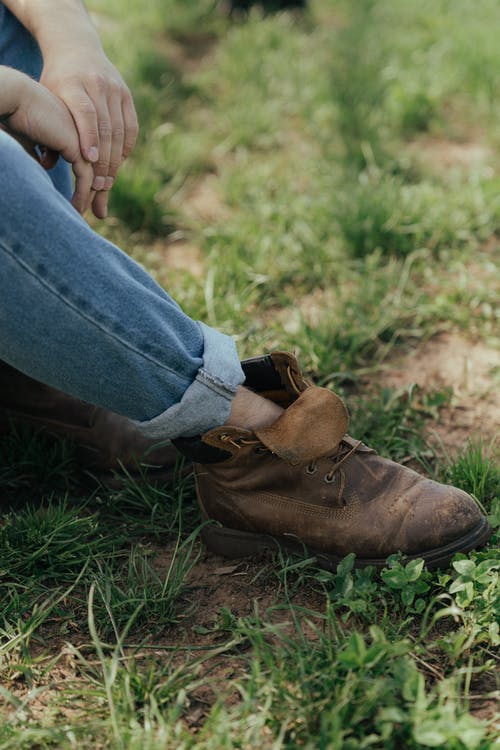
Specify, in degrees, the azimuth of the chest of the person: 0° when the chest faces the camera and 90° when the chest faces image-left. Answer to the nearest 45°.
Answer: approximately 270°
